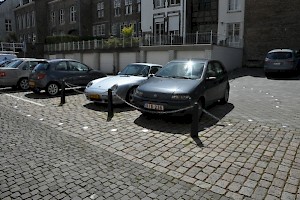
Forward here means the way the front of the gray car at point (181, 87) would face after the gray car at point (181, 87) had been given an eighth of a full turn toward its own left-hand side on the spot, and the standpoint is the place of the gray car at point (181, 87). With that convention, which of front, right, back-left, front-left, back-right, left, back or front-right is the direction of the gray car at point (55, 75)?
back-right

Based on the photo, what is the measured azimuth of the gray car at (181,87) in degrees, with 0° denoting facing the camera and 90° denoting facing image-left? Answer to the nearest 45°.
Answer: approximately 45°

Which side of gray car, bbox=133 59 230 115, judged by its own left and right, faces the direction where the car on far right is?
back

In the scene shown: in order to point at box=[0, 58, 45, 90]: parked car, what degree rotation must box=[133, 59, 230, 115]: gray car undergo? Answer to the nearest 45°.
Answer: approximately 90° to its right
